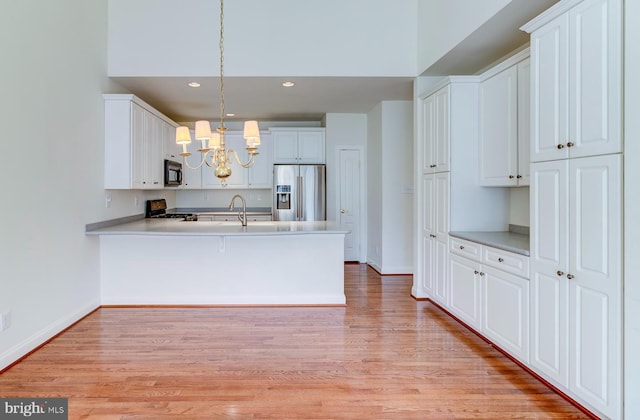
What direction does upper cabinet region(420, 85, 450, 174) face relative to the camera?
to the viewer's left

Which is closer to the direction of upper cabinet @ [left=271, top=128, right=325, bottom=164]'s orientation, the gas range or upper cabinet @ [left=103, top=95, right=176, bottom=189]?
the upper cabinet

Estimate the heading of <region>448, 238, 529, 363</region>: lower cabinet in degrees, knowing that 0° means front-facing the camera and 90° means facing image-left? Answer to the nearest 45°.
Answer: approximately 45°

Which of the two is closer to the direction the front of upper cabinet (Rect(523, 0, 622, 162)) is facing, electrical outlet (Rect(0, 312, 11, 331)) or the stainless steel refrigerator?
the electrical outlet

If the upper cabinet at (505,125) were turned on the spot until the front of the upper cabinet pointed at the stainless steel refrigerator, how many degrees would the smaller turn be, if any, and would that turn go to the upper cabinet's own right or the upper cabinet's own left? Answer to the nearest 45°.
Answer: approximately 90° to the upper cabinet's own right

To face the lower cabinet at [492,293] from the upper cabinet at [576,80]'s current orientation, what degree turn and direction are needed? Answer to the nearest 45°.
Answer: approximately 90° to its right

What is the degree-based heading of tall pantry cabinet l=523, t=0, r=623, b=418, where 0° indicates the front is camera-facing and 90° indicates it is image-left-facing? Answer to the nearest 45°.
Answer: approximately 45°

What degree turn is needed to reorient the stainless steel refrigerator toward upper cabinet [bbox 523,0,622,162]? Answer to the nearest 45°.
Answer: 0° — it already faces it

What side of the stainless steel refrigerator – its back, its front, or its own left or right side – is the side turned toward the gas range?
right
